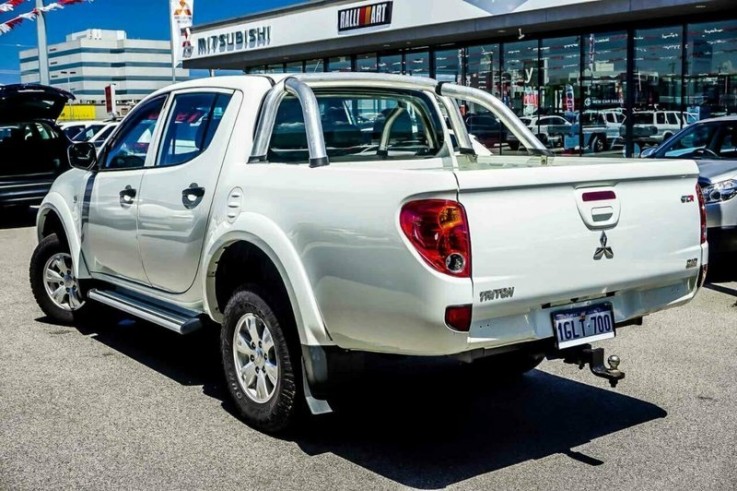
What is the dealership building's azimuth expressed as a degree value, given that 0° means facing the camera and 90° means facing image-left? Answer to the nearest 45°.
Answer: approximately 45°

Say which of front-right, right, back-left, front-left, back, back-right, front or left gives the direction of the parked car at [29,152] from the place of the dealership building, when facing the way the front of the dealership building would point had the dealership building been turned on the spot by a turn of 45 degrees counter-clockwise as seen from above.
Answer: front-right

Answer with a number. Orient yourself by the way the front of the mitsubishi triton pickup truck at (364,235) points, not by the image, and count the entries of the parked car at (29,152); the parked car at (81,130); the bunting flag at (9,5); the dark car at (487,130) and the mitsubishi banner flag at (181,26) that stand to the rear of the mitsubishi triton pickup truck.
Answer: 0

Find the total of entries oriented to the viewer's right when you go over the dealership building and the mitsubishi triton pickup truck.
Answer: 0

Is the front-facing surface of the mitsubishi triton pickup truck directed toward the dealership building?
no

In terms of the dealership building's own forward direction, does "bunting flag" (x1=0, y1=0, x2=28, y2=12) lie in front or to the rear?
in front

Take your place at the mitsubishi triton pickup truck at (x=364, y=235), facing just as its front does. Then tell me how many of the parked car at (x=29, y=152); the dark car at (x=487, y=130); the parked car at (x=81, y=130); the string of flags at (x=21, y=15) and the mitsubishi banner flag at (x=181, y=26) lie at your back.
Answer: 0

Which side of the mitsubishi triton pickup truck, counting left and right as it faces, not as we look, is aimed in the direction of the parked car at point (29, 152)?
front

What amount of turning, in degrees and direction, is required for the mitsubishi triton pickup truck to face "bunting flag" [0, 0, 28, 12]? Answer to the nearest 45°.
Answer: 0° — it already faces it

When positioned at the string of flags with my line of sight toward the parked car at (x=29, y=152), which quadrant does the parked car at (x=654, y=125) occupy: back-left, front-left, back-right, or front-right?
front-left

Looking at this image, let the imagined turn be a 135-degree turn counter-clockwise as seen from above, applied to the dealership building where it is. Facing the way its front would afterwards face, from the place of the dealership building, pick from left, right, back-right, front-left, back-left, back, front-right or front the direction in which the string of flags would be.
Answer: back

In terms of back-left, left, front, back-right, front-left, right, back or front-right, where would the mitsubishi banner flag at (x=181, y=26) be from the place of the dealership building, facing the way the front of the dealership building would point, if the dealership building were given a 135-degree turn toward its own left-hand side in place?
back-left

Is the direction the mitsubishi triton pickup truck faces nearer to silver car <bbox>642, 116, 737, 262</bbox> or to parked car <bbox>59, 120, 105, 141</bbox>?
the parked car

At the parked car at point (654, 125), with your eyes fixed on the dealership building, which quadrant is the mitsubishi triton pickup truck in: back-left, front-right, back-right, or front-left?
back-left

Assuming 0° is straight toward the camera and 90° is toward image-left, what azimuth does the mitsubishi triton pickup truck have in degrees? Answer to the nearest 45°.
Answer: approximately 135°
